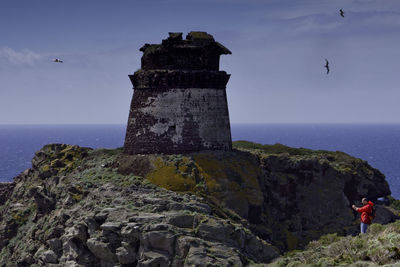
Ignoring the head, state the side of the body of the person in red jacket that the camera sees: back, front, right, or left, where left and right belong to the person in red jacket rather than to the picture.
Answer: left

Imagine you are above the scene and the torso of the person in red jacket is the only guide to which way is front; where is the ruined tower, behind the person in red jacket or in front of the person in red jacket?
in front
